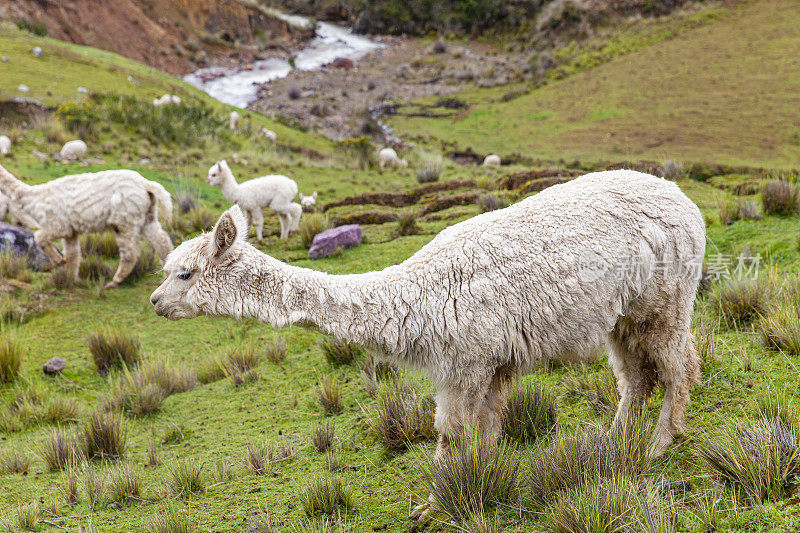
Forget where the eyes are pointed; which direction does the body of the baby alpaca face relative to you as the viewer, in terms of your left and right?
facing to the left of the viewer

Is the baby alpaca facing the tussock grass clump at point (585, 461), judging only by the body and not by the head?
no

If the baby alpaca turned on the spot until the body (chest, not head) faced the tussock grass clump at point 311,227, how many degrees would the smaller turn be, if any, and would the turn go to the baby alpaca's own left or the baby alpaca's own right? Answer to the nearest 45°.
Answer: approximately 135° to the baby alpaca's own left

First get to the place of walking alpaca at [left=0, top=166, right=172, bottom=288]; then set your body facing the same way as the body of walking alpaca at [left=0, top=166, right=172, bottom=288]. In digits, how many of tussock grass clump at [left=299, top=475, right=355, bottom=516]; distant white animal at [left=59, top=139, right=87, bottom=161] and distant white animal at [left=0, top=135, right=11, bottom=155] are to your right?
2

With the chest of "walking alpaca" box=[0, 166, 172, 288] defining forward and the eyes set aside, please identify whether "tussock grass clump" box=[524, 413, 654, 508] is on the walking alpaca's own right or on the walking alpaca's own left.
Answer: on the walking alpaca's own left

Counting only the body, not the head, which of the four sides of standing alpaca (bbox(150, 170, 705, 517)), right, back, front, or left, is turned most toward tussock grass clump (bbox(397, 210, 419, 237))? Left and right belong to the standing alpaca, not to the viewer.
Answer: right

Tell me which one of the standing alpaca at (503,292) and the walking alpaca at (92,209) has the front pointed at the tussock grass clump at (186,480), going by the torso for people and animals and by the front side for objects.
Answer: the standing alpaca at (503,292)

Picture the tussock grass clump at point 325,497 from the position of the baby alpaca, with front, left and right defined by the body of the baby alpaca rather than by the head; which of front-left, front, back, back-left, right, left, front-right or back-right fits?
left

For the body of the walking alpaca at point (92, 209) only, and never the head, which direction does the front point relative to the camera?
to the viewer's left

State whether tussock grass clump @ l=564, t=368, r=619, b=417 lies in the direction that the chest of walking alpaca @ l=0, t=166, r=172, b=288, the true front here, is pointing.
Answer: no

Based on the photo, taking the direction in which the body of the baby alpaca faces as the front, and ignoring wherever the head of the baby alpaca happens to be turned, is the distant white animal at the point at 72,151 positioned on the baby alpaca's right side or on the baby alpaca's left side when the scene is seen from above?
on the baby alpaca's right side

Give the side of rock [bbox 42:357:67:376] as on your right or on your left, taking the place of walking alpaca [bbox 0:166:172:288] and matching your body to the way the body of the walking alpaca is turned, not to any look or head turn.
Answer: on your left

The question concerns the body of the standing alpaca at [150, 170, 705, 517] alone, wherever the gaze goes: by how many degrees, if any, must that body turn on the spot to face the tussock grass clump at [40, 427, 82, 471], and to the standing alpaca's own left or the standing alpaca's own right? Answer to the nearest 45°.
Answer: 0° — it already faces it

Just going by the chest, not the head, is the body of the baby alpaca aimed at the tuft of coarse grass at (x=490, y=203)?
no

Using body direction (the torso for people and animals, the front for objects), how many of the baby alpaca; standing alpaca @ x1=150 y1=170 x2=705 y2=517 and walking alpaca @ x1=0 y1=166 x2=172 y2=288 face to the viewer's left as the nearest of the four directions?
3

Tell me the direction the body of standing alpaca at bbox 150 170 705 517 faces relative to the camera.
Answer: to the viewer's left

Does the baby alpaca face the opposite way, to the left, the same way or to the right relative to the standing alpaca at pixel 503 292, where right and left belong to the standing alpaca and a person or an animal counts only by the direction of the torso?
the same way
